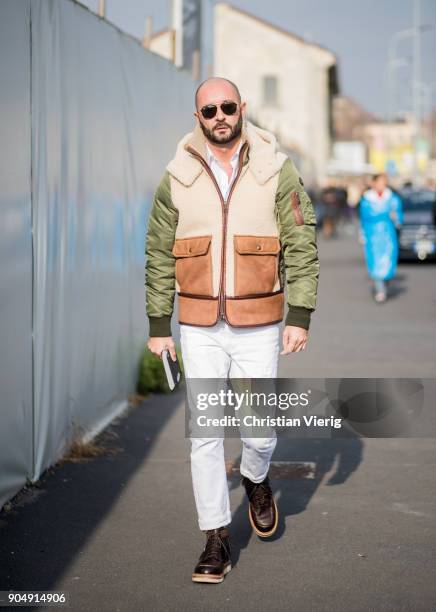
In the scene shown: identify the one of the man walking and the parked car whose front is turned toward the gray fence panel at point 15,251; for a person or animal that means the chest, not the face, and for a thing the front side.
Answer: the parked car

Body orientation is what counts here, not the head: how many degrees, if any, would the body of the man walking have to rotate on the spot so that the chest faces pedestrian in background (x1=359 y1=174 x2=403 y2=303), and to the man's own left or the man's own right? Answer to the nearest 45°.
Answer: approximately 180°

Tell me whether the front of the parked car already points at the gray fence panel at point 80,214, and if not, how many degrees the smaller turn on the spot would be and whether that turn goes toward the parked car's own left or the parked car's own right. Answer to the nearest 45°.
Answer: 0° — it already faces it

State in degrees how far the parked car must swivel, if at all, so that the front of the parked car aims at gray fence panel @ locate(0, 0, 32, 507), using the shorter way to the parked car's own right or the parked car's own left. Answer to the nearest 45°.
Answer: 0° — it already faces it
